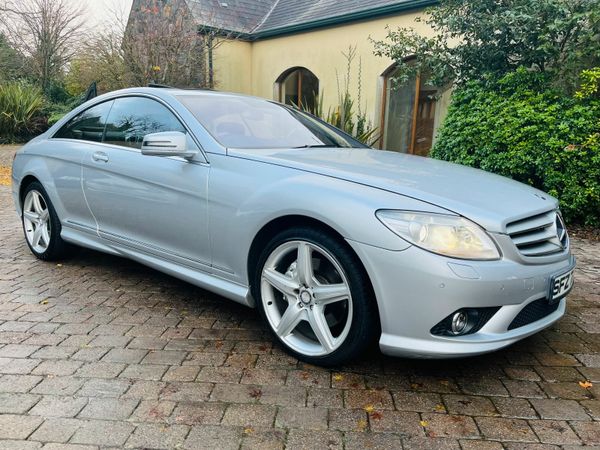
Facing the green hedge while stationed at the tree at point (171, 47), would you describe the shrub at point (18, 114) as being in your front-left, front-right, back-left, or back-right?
back-right

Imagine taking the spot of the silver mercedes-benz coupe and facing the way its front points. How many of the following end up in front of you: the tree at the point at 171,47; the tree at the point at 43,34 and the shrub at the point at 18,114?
0

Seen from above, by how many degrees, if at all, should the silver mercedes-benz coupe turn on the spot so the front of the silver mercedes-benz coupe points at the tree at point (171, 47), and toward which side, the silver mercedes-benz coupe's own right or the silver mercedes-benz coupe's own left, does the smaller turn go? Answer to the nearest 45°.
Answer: approximately 135° to the silver mercedes-benz coupe's own left

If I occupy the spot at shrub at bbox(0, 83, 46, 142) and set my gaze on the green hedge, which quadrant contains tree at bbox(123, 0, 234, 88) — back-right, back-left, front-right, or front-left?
front-left

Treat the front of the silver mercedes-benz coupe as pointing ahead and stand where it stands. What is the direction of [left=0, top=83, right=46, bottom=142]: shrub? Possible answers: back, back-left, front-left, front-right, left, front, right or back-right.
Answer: back

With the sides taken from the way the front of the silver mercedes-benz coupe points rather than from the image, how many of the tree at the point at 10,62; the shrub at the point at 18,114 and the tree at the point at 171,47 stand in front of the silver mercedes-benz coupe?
0

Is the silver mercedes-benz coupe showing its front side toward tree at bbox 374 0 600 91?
no

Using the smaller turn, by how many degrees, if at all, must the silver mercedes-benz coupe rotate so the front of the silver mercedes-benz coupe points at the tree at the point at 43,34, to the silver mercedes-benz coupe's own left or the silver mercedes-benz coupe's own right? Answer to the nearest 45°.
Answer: approximately 180°

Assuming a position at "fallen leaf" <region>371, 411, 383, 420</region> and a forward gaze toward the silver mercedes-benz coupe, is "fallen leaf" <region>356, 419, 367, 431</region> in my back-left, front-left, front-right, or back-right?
back-left

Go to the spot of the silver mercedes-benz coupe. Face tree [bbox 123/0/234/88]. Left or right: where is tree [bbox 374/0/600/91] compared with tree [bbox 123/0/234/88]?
right

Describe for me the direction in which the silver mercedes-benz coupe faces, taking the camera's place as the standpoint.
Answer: facing the viewer and to the right of the viewer

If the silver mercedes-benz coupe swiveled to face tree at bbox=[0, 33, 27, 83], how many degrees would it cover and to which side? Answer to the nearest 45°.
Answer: approximately 180°

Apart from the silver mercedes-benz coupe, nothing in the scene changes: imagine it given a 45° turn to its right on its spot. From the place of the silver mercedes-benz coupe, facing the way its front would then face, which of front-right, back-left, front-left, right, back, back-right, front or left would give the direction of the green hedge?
back-left
